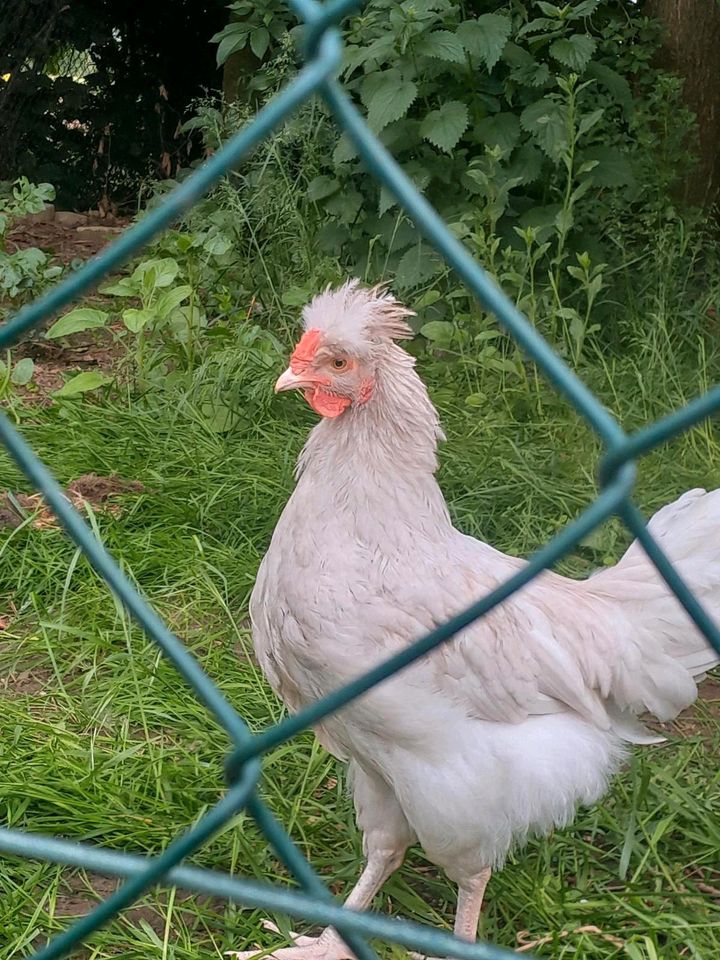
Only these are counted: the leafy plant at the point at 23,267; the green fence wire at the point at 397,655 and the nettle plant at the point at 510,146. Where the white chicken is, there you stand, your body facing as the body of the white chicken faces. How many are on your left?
1

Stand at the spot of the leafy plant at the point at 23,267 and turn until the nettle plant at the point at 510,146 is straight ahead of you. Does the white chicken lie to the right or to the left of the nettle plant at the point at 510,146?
right

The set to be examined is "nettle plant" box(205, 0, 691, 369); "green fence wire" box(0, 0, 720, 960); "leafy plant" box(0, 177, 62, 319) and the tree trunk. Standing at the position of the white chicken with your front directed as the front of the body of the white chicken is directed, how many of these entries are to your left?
1

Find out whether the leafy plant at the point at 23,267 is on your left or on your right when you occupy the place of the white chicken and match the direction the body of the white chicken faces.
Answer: on your right

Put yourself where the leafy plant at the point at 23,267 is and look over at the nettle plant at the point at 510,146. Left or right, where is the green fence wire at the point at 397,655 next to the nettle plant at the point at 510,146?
right

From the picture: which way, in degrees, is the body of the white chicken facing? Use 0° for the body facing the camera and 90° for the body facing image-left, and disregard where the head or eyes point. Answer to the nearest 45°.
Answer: approximately 90°

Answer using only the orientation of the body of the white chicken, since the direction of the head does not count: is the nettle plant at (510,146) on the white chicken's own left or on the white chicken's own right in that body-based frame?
on the white chicken's own right

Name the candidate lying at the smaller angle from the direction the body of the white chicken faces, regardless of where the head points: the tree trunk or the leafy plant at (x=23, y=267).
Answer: the leafy plant

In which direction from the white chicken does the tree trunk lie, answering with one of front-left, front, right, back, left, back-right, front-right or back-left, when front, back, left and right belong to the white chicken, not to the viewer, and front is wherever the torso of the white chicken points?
back-right

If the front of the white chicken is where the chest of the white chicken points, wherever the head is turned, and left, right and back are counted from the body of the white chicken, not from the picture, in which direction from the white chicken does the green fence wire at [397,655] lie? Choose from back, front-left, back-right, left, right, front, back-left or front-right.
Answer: left
